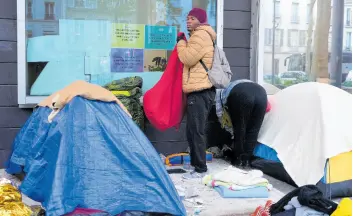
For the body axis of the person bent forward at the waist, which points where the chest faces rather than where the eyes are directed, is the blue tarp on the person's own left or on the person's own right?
on the person's own left

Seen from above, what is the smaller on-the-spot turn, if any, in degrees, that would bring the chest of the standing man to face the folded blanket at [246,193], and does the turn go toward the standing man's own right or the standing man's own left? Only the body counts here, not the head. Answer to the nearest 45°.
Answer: approximately 135° to the standing man's own left

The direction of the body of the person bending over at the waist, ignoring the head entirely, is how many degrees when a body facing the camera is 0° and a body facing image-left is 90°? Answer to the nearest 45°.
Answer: approximately 135°

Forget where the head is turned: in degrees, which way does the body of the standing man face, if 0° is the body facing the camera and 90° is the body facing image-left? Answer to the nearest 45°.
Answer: approximately 90°

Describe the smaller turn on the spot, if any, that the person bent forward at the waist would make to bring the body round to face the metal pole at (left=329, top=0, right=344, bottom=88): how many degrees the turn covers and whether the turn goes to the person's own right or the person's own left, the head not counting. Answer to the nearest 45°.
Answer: approximately 90° to the person's own right
